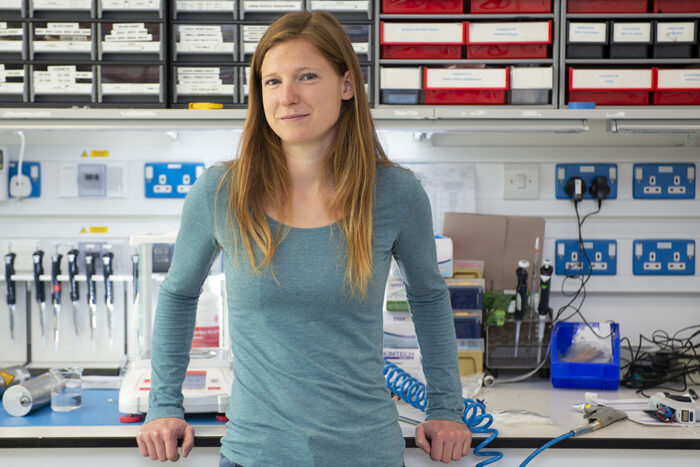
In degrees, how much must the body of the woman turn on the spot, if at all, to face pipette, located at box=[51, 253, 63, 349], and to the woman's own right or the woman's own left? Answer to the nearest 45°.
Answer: approximately 135° to the woman's own right

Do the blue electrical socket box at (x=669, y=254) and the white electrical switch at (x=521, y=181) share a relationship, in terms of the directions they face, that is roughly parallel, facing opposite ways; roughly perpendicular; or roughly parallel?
roughly parallel

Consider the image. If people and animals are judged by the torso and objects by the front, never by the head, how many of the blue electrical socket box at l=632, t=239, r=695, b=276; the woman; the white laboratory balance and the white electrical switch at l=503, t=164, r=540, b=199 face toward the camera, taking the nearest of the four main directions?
4

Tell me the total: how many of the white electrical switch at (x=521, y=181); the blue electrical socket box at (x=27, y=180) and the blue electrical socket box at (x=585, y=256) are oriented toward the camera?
3

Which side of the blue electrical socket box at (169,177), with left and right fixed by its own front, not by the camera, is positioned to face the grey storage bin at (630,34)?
left

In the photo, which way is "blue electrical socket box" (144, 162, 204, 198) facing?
toward the camera

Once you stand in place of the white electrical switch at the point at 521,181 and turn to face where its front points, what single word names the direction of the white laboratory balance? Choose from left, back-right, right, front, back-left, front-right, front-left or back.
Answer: front-right

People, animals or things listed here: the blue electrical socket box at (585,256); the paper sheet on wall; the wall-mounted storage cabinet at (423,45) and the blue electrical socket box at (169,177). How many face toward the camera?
4

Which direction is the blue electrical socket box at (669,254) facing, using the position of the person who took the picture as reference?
facing the viewer

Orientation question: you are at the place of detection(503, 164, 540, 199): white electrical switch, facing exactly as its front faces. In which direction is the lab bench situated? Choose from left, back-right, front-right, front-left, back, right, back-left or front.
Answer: front

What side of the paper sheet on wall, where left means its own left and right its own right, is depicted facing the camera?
front

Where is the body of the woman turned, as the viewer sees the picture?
toward the camera

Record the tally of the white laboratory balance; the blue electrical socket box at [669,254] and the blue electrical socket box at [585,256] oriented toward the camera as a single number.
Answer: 3
